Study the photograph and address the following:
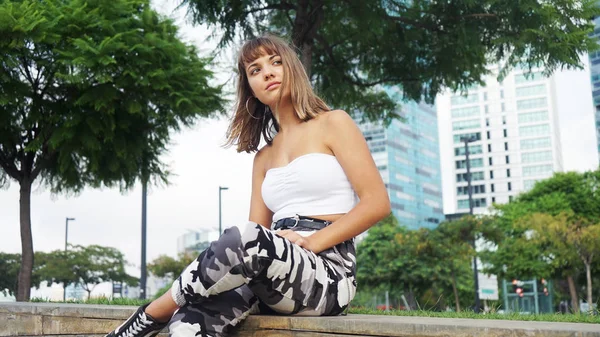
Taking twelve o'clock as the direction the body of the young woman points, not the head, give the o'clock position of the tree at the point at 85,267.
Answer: The tree is roughly at 4 o'clock from the young woman.

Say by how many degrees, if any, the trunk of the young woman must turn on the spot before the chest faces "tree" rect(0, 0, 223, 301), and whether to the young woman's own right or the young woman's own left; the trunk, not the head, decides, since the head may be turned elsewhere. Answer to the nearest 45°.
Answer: approximately 135° to the young woman's own right

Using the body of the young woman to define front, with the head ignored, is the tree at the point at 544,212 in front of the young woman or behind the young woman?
behind

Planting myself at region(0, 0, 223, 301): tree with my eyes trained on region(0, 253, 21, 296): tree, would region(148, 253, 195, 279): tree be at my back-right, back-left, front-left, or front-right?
front-right

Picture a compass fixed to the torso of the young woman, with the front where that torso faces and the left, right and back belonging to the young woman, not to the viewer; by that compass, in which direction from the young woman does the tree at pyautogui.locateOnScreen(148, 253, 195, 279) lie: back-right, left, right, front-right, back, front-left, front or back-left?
back-right

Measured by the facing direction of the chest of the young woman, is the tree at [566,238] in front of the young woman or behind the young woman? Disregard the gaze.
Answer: behind

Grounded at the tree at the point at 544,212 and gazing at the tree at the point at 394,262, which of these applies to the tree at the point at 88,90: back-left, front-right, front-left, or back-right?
front-left

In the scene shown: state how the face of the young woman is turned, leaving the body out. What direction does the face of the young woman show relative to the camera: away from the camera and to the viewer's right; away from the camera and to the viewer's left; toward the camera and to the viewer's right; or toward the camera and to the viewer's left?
toward the camera and to the viewer's right
